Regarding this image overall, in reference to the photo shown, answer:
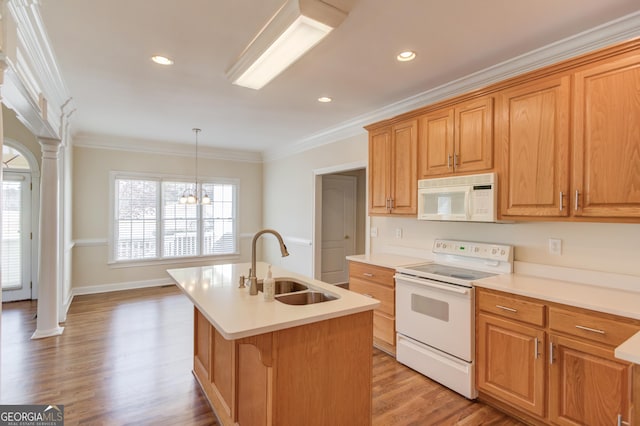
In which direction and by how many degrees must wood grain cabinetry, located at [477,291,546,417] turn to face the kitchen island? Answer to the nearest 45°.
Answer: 0° — it already faces it

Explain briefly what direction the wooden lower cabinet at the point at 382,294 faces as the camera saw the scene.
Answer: facing the viewer and to the left of the viewer

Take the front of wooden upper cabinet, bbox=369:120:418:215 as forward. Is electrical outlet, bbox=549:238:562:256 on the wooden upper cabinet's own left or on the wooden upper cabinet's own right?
on the wooden upper cabinet's own left

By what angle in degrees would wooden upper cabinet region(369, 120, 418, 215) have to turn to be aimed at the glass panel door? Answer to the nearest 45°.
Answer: approximately 45° to its right

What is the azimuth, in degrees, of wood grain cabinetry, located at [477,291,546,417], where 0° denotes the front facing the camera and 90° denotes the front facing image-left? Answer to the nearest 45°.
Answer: approximately 45°

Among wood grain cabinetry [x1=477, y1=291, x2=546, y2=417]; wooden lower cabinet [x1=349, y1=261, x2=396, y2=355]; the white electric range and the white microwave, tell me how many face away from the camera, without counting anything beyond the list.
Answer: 0

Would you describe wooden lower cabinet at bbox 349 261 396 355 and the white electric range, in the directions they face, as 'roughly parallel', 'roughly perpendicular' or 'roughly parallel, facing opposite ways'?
roughly parallel

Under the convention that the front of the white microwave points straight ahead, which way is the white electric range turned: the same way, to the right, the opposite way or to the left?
the same way

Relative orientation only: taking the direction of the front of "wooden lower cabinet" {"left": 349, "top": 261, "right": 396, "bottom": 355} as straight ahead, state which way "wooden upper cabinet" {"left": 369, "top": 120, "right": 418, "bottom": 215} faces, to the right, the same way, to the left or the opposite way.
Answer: the same way

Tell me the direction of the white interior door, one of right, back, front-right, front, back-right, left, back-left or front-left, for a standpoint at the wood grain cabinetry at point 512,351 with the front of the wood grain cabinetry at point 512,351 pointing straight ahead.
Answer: right

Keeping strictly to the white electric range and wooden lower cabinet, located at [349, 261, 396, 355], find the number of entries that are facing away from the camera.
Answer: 0

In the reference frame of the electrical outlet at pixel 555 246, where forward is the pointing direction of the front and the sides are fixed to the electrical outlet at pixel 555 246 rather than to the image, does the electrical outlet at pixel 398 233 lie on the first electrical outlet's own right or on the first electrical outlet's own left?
on the first electrical outlet's own right

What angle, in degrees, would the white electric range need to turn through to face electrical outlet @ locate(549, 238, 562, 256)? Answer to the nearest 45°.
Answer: approximately 135° to its left

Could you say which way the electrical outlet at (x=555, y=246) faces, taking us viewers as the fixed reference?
facing the viewer

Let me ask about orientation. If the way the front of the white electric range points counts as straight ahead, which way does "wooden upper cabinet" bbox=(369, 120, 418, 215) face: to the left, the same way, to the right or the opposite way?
the same way

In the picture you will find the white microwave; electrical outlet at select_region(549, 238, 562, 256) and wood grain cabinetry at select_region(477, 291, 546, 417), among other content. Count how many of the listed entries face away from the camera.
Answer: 0
